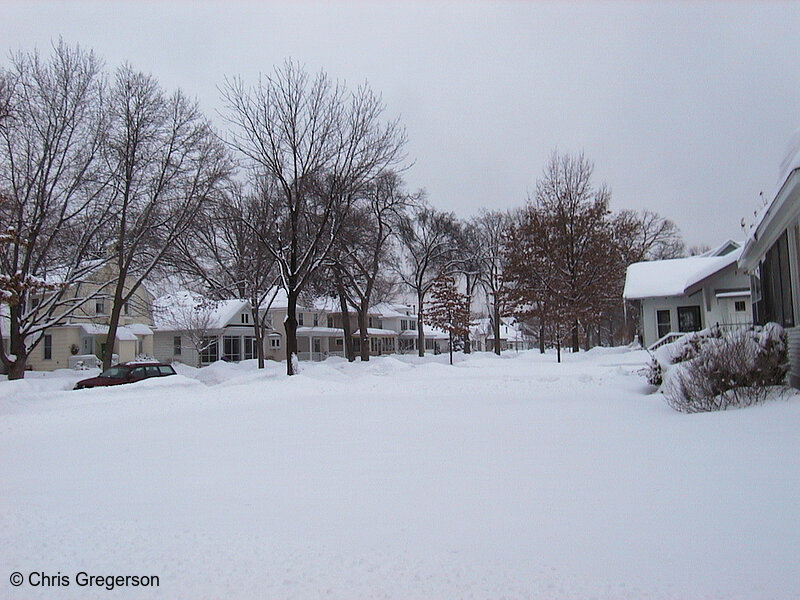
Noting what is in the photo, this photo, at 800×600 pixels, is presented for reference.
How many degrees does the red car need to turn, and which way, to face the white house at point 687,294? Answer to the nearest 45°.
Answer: approximately 135° to its left

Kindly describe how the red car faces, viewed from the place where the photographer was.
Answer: facing the viewer and to the left of the viewer

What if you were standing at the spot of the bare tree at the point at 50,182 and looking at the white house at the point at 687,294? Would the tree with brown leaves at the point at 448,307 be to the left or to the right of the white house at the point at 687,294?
left

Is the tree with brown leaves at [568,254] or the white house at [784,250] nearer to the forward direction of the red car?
the white house

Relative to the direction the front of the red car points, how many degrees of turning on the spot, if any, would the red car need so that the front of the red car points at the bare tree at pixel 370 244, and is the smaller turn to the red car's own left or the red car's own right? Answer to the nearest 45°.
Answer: approximately 180°
